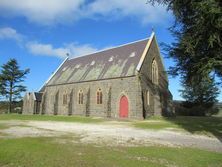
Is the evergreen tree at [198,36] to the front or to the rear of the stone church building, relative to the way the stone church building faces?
to the front

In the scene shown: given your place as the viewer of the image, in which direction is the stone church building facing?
facing the viewer and to the left of the viewer
